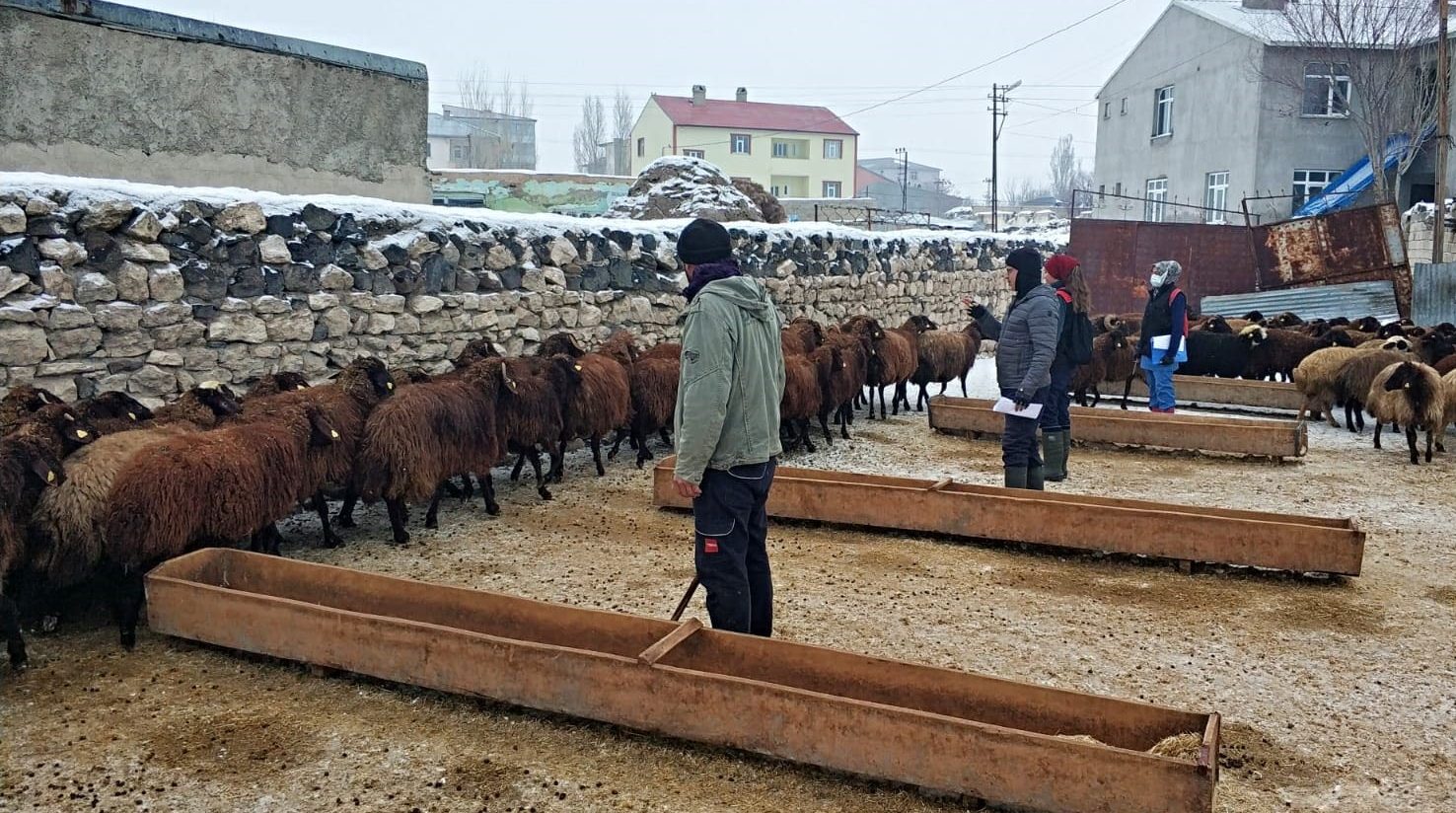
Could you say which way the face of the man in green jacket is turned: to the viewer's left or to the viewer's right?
to the viewer's left

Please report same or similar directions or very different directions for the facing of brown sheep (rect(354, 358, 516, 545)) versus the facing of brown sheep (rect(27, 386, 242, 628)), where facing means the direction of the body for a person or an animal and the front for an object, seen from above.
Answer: same or similar directions

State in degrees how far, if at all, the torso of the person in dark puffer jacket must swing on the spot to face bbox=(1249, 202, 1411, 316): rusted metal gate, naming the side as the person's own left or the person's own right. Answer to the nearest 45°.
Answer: approximately 90° to the person's own right

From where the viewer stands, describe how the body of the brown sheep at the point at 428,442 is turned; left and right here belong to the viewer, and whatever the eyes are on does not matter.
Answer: facing away from the viewer and to the right of the viewer

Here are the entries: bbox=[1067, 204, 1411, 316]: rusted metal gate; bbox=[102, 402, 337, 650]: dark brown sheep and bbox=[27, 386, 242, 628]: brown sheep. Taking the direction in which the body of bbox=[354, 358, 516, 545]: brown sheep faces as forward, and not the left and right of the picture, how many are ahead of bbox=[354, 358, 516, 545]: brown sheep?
1

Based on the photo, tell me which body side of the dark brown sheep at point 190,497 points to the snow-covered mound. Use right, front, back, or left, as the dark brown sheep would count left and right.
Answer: front

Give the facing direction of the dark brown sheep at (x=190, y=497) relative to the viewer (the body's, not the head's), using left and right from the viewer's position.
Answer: facing away from the viewer and to the right of the viewer

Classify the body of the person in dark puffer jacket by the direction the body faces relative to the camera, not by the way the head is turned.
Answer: to the viewer's left

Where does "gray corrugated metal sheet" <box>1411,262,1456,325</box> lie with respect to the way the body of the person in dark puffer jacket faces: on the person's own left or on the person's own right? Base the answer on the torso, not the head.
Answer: on the person's own right

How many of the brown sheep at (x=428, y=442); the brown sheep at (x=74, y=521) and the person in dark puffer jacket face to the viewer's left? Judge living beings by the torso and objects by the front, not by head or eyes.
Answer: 1

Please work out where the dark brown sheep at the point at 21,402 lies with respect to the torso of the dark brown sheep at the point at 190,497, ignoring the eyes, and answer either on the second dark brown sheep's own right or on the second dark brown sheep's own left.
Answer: on the second dark brown sheep's own left

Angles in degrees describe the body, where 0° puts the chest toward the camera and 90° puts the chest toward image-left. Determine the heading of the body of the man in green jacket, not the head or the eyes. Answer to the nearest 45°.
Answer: approximately 135°

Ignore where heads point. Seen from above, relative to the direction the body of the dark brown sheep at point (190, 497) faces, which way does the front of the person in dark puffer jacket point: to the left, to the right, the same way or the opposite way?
to the left
